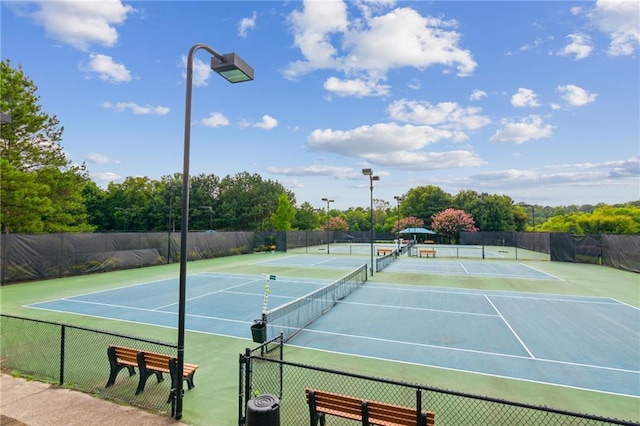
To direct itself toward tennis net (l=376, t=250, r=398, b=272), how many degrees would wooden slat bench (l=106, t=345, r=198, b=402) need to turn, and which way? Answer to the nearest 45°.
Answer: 0° — it already faces it

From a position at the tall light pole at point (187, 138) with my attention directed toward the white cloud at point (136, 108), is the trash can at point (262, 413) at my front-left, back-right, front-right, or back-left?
back-right

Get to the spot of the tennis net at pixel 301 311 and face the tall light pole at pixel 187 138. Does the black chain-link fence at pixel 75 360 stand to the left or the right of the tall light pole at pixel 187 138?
right

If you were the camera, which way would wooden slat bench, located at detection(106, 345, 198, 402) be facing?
facing away from the viewer and to the right of the viewer

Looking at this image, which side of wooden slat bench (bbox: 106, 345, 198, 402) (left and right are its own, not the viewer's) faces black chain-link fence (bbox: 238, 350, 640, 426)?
right

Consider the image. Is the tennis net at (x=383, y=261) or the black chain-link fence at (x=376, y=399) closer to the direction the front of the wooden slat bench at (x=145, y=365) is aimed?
the tennis net

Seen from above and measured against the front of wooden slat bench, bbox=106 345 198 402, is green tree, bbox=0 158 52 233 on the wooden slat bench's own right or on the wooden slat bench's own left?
on the wooden slat bench's own left

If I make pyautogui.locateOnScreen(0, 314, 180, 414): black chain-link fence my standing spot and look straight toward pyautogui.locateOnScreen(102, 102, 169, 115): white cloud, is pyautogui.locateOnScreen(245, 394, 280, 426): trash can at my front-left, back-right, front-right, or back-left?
back-right

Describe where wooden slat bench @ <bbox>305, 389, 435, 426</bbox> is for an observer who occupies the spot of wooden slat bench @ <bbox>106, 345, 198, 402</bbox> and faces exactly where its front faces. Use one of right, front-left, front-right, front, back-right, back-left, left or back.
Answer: right

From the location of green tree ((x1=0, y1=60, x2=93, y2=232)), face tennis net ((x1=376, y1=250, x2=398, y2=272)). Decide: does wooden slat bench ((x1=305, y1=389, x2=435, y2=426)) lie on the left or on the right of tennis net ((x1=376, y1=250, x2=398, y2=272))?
right

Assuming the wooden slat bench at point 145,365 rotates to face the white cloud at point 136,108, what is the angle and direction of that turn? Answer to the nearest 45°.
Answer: approximately 45° to its left

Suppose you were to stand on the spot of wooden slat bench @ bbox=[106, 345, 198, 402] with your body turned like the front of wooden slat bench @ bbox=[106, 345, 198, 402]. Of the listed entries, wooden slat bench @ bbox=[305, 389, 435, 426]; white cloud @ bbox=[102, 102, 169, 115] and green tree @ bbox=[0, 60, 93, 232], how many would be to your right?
1

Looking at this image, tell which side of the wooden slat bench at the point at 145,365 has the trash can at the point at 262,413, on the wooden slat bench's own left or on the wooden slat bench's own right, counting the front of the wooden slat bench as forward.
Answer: on the wooden slat bench's own right
